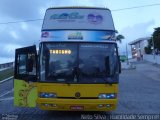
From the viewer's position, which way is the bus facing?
facing the viewer
